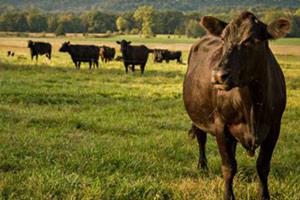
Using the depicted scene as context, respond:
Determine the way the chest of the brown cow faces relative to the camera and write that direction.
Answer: toward the camera

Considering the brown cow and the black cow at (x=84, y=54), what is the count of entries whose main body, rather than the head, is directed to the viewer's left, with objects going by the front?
1

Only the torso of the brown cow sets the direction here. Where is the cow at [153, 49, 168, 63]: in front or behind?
behind

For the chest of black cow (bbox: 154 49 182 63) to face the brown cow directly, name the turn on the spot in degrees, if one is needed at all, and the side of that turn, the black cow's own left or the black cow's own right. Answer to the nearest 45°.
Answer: approximately 90° to the black cow's own left

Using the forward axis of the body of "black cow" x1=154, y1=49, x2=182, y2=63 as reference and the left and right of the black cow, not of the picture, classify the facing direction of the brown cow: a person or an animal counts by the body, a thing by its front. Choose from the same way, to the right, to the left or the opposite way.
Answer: to the left

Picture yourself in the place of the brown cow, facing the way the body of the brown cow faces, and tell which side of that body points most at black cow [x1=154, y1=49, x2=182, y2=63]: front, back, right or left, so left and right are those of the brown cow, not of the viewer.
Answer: back

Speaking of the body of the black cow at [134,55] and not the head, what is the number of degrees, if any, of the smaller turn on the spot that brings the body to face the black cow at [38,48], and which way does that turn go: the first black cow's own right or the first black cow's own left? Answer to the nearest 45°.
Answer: approximately 90° to the first black cow's own right

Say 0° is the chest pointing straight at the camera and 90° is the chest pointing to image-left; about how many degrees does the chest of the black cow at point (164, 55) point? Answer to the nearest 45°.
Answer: approximately 90°

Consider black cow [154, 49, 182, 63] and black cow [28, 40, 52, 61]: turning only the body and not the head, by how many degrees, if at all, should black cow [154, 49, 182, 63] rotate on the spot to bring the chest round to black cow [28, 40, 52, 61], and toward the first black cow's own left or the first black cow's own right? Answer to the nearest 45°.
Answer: approximately 45° to the first black cow's own left

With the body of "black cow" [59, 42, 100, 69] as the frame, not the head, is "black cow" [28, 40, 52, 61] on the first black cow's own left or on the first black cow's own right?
on the first black cow's own right

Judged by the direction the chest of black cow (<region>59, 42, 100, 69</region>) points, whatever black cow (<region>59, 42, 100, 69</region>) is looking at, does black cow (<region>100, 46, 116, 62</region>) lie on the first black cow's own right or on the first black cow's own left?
on the first black cow's own right

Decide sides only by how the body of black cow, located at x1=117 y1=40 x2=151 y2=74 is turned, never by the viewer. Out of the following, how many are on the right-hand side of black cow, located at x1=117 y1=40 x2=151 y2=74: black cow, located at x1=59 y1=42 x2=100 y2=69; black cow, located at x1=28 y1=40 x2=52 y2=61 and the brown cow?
2

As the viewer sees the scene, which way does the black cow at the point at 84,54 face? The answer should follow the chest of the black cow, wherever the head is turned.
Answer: to the viewer's left

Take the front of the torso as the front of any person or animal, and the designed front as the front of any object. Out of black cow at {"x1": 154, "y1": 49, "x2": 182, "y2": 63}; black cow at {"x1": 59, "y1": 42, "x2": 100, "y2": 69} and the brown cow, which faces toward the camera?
the brown cow

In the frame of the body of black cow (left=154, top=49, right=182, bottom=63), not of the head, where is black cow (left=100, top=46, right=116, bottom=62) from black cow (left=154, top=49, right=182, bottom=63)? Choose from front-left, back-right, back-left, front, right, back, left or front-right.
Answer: front-left
